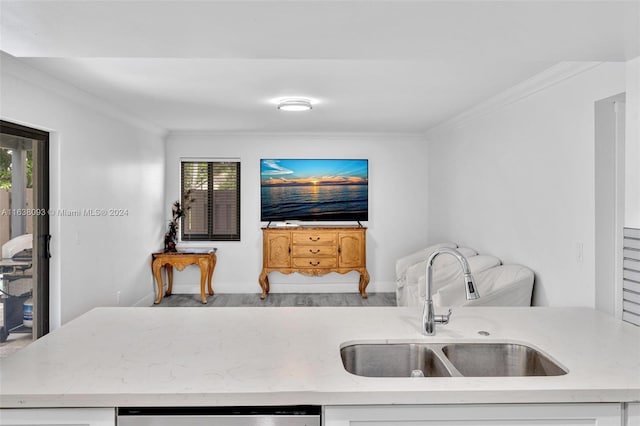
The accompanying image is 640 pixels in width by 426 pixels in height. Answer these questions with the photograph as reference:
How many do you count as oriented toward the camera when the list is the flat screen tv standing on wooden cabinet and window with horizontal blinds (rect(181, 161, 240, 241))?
2

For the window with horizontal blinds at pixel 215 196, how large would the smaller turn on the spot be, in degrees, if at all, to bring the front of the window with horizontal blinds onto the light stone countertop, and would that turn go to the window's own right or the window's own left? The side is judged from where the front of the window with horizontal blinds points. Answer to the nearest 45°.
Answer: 0° — it already faces it

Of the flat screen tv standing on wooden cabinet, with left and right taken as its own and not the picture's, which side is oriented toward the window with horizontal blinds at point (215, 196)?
right

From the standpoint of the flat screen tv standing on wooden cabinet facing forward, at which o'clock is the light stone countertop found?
The light stone countertop is roughly at 12 o'clock from the flat screen tv standing on wooden cabinet.

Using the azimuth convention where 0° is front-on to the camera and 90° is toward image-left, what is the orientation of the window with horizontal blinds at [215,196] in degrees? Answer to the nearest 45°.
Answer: approximately 0°

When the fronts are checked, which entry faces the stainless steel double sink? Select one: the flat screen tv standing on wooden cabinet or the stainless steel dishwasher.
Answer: the flat screen tv standing on wooden cabinet

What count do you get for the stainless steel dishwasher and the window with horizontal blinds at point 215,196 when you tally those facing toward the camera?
2

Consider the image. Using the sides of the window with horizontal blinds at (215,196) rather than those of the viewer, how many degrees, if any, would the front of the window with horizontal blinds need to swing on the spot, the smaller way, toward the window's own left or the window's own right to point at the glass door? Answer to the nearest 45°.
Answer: approximately 45° to the window's own right

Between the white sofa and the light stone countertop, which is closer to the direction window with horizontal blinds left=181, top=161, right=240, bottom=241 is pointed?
the light stone countertop
